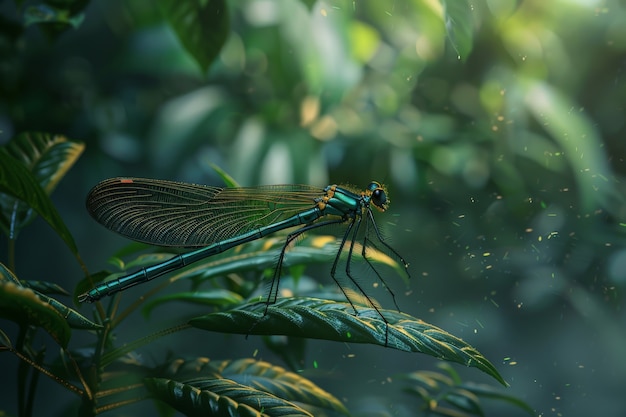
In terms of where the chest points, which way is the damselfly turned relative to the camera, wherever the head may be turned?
to the viewer's right
